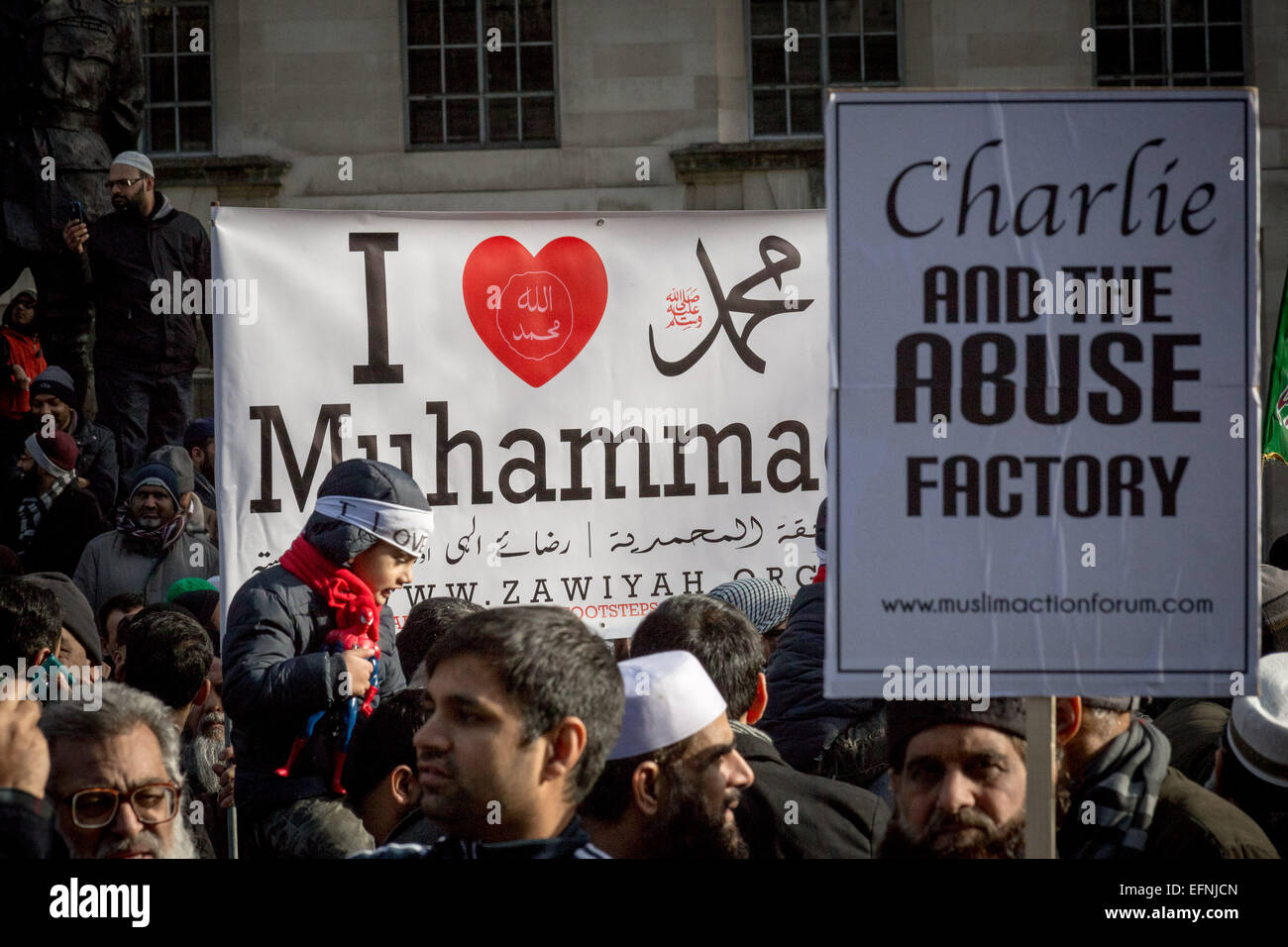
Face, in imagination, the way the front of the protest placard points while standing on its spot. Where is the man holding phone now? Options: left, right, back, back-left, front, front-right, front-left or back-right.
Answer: back-right

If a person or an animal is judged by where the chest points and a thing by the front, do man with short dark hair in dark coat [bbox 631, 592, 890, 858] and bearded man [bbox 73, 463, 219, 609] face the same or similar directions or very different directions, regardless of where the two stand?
very different directions

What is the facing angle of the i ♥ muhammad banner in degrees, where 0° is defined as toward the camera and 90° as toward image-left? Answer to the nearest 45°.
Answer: approximately 0°

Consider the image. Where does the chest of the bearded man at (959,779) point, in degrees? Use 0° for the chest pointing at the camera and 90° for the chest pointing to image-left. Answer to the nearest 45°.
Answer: approximately 0°
